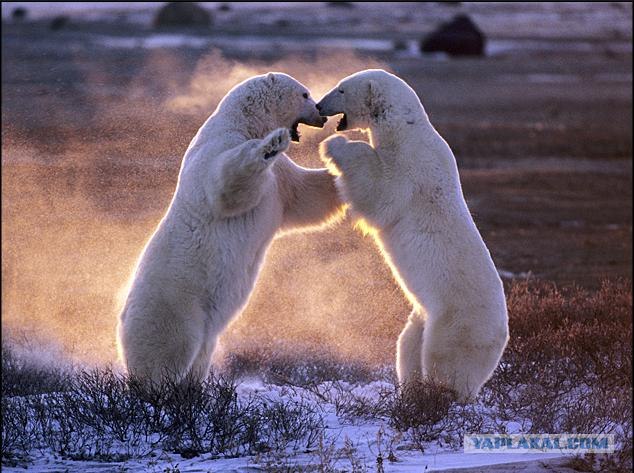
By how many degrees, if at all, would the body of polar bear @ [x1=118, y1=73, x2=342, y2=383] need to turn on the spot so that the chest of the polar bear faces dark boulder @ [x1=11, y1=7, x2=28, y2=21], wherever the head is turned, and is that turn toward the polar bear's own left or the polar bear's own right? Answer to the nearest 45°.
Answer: approximately 90° to the polar bear's own left

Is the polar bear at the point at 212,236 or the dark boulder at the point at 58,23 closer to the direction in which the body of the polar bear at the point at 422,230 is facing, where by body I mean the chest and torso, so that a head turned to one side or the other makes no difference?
the polar bear

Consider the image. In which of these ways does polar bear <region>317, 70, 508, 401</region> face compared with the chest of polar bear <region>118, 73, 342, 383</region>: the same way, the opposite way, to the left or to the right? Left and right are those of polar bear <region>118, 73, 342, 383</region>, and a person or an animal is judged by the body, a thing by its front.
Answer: the opposite way

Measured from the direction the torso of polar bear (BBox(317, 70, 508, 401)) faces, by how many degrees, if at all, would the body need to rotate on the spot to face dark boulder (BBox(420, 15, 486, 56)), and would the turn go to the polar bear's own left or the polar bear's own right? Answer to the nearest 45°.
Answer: approximately 90° to the polar bear's own right

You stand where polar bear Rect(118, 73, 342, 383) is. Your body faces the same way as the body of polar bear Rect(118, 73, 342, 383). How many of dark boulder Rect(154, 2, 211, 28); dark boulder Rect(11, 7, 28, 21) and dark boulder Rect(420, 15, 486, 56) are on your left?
3

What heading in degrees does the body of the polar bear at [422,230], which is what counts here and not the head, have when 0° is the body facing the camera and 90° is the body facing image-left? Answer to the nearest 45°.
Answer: approximately 90°

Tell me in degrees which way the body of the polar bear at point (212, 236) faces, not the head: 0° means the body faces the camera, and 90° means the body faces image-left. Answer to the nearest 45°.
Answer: approximately 270°

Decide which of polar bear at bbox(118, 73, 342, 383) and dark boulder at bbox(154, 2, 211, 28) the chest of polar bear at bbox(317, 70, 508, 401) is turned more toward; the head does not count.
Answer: the polar bear

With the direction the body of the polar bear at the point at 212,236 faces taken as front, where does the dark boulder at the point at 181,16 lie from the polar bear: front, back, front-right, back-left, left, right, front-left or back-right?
left

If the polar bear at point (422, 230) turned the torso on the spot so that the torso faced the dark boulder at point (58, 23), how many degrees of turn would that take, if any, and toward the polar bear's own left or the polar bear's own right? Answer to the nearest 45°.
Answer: approximately 90° to the polar bear's own right

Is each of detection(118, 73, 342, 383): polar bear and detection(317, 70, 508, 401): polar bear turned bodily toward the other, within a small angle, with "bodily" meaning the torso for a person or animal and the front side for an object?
yes

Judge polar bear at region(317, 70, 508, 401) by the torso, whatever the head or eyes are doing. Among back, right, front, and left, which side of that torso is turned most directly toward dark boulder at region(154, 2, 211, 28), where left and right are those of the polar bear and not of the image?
right

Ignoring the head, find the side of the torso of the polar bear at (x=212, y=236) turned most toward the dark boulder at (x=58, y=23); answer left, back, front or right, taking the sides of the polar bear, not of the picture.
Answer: left

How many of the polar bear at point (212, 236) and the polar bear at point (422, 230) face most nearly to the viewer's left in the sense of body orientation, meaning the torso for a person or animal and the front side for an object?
1
